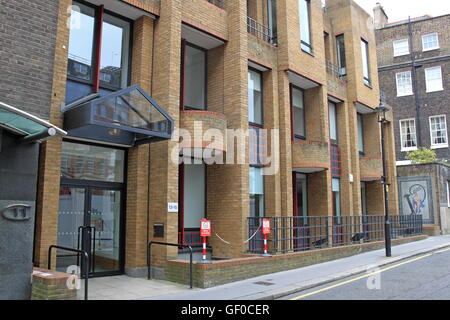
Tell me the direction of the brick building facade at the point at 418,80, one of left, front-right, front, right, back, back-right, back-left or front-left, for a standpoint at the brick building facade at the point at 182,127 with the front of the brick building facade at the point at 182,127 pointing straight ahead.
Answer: left

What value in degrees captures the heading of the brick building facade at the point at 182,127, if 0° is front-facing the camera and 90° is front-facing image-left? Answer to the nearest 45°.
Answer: approximately 315°

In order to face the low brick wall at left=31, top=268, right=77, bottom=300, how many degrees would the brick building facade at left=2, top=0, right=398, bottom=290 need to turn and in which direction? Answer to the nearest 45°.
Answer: approximately 90° to its right

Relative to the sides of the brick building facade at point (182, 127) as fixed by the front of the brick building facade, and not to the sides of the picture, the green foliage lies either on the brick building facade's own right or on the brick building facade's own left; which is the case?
on the brick building facade's own left
